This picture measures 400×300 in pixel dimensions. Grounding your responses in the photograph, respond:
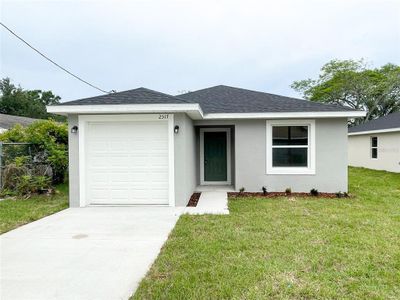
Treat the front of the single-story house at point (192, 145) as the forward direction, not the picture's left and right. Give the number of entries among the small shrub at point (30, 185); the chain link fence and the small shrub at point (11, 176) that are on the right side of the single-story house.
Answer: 3

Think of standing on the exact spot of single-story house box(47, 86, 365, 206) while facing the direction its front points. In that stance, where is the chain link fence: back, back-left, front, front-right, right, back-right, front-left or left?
right

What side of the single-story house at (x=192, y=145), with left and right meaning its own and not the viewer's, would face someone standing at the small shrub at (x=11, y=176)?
right

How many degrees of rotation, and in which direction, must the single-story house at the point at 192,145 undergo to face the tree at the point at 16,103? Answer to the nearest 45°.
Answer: approximately 135° to its right

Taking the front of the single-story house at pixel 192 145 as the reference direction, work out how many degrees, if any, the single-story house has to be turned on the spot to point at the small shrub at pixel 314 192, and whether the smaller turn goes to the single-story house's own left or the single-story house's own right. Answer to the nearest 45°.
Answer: approximately 90° to the single-story house's own left

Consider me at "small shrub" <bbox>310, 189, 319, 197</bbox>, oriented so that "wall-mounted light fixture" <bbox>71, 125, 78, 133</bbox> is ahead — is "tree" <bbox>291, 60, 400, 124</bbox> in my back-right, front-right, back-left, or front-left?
back-right

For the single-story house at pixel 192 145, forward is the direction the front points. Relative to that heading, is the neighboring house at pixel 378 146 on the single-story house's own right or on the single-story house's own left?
on the single-story house's own left

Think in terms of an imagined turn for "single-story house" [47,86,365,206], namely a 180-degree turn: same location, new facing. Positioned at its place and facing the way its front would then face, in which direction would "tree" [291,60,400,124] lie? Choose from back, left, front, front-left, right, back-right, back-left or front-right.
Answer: front-right

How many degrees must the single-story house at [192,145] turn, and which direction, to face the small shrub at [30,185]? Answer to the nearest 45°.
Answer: approximately 90° to its right

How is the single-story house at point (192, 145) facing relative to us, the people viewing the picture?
facing the viewer
